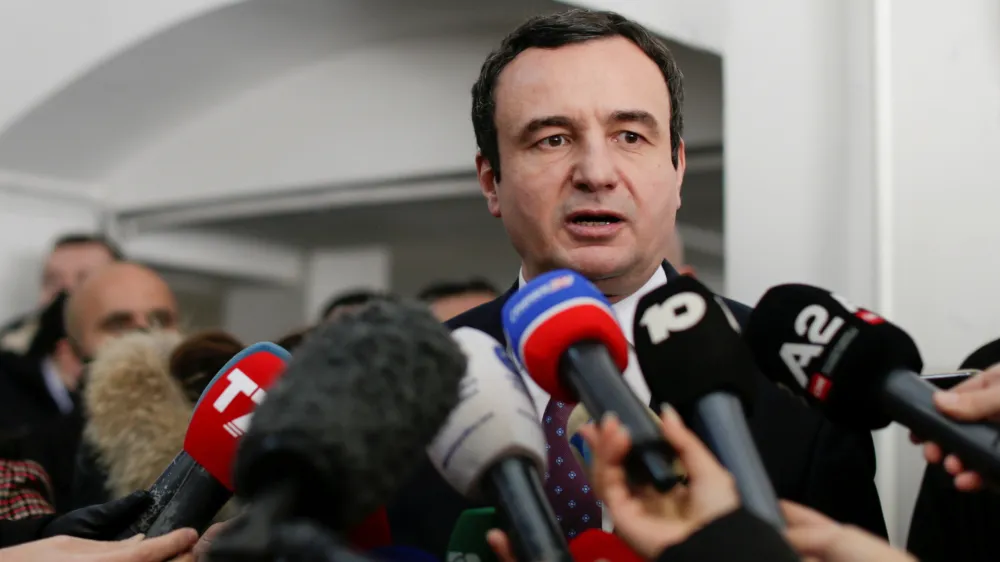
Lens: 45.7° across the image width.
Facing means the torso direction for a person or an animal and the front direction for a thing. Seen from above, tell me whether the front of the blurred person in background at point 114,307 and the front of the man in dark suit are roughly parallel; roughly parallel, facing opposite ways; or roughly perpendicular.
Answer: roughly perpendicular

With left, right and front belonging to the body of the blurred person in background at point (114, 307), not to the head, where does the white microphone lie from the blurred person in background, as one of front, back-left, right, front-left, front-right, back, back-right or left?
front-right

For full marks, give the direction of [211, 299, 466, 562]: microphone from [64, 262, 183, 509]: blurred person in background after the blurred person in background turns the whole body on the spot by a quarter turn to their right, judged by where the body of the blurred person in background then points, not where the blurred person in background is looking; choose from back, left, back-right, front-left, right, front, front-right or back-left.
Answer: front-left

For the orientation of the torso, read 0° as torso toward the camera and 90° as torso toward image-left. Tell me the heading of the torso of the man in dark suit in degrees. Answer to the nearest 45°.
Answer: approximately 0°

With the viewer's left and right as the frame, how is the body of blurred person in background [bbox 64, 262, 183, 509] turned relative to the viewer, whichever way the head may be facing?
facing the viewer and to the right of the viewer

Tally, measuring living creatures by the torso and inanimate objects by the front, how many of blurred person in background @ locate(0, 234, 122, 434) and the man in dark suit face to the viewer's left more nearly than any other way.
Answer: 0

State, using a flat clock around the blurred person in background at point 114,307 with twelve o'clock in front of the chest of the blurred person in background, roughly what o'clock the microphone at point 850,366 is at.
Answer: The microphone is roughly at 1 o'clock from the blurred person in background.

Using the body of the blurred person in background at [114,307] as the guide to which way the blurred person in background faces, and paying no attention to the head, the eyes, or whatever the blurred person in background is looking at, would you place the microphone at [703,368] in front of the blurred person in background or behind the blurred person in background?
in front
